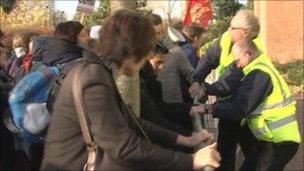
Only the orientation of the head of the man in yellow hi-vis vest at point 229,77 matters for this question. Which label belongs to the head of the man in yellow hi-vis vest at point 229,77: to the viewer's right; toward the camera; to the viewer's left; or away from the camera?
to the viewer's left

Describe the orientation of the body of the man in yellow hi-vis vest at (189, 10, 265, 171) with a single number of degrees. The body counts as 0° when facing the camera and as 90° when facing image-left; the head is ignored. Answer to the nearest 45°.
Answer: approximately 45°

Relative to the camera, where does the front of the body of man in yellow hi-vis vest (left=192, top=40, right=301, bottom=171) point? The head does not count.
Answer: to the viewer's left

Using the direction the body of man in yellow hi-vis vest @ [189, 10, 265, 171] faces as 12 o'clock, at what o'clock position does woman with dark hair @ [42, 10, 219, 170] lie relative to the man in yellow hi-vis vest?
The woman with dark hair is roughly at 11 o'clock from the man in yellow hi-vis vest.

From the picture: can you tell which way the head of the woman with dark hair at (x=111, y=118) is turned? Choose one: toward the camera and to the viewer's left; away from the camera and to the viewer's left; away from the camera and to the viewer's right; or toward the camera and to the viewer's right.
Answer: away from the camera and to the viewer's right

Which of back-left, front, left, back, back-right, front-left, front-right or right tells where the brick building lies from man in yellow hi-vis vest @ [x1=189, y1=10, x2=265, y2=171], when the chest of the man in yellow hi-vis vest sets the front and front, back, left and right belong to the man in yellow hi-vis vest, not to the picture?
back-right

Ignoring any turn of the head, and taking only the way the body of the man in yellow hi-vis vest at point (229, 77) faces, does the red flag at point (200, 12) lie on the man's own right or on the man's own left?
on the man's own right

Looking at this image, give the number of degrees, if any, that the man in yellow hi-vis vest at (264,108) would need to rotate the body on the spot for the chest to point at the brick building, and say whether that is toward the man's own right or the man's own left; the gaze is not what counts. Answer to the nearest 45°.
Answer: approximately 90° to the man's own right

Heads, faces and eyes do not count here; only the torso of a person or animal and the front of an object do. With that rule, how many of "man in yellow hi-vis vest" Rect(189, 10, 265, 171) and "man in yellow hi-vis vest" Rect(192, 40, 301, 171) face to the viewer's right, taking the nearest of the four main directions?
0
